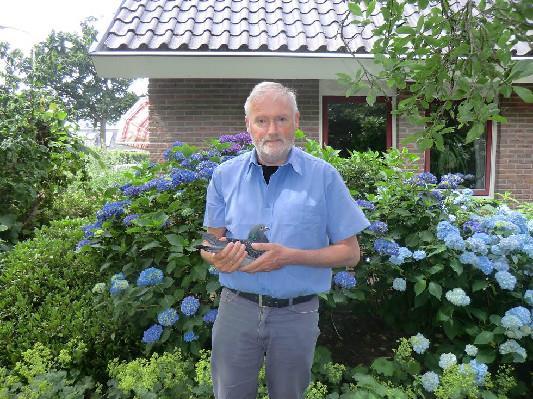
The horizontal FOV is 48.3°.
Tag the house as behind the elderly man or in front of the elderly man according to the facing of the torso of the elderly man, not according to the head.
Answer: behind

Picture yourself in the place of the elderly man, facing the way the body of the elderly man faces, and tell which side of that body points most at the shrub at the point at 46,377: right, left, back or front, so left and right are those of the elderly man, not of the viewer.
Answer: right

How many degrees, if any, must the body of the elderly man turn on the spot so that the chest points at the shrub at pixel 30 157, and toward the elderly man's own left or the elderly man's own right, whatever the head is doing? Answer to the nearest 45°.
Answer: approximately 135° to the elderly man's own right

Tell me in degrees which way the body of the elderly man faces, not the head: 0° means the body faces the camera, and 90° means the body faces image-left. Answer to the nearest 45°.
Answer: approximately 0°

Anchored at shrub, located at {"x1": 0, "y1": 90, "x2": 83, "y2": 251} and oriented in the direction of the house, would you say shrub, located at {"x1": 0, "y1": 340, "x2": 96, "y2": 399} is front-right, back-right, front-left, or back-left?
back-right
